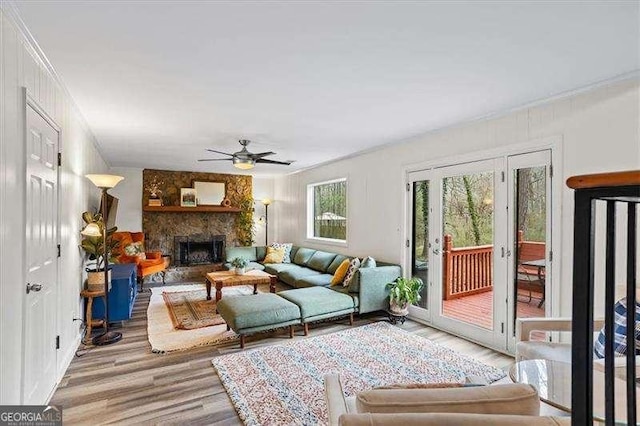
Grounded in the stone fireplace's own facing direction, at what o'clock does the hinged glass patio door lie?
The hinged glass patio door is roughly at 11 o'clock from the stone fireplace.

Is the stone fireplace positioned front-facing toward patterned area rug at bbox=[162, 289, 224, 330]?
yes

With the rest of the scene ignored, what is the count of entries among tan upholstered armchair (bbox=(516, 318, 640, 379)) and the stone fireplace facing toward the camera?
1

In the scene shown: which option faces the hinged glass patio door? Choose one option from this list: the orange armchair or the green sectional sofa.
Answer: the orange armchair

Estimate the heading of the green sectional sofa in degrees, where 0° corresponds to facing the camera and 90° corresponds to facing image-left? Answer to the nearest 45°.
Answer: approximately 45°

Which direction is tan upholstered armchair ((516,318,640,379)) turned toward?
to the viewer's left

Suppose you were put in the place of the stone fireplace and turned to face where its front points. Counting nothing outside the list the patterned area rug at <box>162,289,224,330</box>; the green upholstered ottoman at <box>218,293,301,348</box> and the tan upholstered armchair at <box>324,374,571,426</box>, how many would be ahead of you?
3
